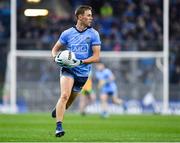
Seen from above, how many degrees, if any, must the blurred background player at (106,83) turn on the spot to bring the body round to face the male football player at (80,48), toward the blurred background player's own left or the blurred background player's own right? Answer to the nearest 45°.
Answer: approximately 45° to the blurred background player's own left

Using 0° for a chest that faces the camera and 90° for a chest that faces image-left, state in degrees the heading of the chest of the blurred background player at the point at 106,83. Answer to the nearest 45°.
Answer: approximately 45°

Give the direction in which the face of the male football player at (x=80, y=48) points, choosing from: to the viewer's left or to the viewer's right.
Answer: to the viewer's right

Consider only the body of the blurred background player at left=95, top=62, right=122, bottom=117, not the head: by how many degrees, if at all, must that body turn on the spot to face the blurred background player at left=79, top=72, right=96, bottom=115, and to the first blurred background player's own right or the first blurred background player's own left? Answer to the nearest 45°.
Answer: approximately 45° to the first blurred background player's own right
